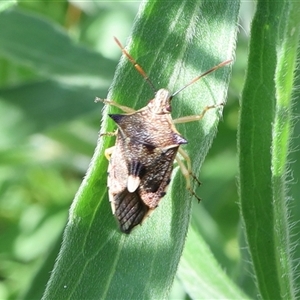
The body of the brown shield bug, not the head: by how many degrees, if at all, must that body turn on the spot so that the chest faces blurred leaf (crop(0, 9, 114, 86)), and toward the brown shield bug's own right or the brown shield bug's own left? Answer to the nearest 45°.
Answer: approximately 45° to the brown shield bug's own left

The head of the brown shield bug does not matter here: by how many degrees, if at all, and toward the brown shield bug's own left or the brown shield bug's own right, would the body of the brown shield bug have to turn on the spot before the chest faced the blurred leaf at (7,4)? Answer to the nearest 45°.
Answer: approximately 90° to the brown shield bug's own left

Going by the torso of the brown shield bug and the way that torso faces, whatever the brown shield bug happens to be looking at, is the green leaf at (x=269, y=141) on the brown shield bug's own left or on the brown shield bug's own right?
on the brown shield bug's own right

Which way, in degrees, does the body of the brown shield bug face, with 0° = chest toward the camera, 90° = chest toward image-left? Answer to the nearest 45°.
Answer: approximately 180°

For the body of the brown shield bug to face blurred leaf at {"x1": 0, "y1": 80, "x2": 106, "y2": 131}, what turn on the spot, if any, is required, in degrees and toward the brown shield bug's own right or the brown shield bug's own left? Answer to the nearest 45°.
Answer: approximately 45° to the brown shield bug's own left
